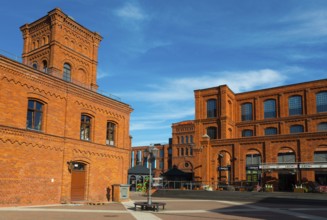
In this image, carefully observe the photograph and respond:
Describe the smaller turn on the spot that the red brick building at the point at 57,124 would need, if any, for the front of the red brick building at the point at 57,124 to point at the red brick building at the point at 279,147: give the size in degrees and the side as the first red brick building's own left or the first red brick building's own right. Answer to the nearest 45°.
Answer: approximately 90° to the first red brick building's own left

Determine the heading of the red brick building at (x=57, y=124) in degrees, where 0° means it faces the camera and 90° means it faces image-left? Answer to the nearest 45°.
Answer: approximately 315°
